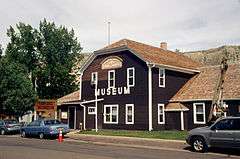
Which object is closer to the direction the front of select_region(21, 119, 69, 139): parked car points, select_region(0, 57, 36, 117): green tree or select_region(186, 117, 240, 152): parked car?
the green tree

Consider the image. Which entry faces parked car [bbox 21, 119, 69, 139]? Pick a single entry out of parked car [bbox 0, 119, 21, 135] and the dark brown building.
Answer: the dark brown building

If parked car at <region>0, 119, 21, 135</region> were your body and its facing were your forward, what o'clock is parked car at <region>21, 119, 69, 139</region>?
parked car at <region>21, 119, 69, 139</region> is roughly at 7 o'clock from parked car at <region>0, 119, 21, 135</region>.

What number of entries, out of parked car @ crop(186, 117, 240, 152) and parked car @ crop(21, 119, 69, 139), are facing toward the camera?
0

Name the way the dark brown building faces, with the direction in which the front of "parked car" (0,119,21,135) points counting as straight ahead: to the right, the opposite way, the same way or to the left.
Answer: to the left

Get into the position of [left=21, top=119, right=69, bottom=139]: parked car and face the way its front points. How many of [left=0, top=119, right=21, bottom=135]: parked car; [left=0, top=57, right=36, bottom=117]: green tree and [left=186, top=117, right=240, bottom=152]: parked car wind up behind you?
1

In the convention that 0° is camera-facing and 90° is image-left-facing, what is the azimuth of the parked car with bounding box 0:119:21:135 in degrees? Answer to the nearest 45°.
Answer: approximately 135°

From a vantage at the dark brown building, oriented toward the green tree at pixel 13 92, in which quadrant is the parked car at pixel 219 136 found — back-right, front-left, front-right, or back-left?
back-left

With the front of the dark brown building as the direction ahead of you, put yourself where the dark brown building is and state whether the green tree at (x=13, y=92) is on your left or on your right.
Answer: on your right

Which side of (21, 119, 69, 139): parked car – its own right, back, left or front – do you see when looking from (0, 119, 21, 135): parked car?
front

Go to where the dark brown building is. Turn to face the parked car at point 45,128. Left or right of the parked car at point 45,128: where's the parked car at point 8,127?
right

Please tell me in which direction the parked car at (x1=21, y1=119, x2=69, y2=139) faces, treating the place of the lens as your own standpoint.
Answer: facing away from the viewer and to the left of the viewer

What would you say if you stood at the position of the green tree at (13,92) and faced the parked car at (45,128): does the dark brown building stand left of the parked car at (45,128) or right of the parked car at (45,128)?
left

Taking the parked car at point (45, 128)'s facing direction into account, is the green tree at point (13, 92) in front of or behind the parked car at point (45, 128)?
in front

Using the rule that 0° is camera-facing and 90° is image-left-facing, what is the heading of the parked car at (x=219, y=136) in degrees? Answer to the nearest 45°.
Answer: approximately 90°

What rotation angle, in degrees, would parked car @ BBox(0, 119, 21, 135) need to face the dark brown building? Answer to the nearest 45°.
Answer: approximately 135° to its right
